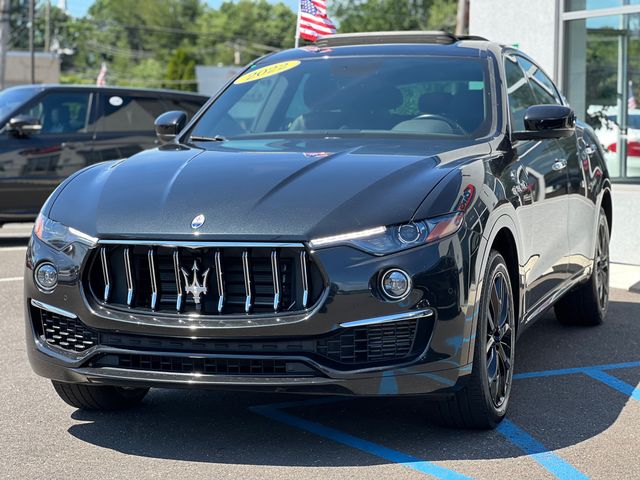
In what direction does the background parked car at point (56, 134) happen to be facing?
to the viewer's left

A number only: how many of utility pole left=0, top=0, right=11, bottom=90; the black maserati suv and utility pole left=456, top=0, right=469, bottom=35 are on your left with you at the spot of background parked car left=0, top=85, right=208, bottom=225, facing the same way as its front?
1

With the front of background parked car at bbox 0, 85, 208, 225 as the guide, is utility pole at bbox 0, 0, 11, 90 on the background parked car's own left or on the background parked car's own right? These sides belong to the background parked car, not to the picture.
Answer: on the background parked car's own right

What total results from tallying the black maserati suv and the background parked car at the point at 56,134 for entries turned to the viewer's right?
0

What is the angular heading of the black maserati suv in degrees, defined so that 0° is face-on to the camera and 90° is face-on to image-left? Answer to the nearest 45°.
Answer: approximately 45°

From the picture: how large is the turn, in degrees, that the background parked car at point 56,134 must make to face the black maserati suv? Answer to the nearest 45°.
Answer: approximately 90° to its left

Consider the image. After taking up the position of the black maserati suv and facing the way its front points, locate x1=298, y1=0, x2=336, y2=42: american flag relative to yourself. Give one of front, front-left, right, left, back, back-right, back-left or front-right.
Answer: back-right

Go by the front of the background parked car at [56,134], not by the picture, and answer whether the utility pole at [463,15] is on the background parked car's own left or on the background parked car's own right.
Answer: on the background parked car's own right
